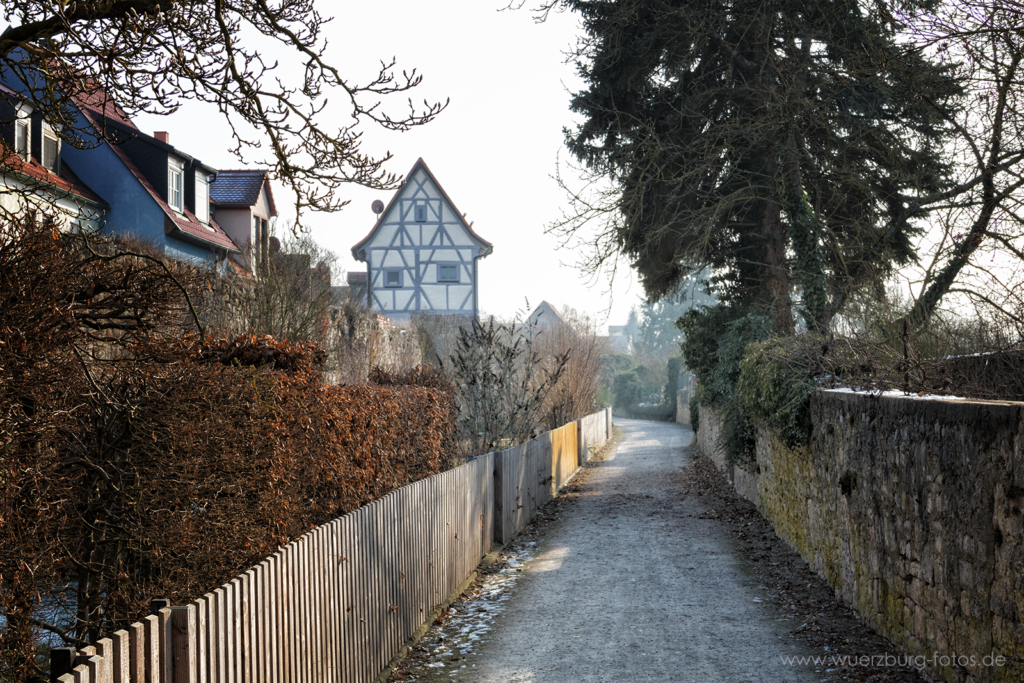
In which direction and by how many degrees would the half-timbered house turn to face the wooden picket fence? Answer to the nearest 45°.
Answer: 0° — it already faces it

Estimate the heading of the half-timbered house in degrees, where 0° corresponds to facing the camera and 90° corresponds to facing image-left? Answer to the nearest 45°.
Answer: approximately 0°

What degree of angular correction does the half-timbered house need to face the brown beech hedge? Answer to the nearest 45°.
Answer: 0° — it already faces it

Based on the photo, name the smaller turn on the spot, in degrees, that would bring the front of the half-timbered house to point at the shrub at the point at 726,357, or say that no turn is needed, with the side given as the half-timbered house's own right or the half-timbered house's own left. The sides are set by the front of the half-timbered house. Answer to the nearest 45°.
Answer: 0° — it already faces it

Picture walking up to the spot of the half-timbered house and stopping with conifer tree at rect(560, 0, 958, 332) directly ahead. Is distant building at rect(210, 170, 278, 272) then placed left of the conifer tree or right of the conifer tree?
right

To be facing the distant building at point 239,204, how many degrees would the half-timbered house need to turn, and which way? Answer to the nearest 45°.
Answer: approximately 45° to its right

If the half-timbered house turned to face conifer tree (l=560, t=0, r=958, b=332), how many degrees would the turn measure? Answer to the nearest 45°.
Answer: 0° — it already faces it

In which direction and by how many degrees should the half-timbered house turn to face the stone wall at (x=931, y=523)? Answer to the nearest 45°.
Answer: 0° — it already faces it
